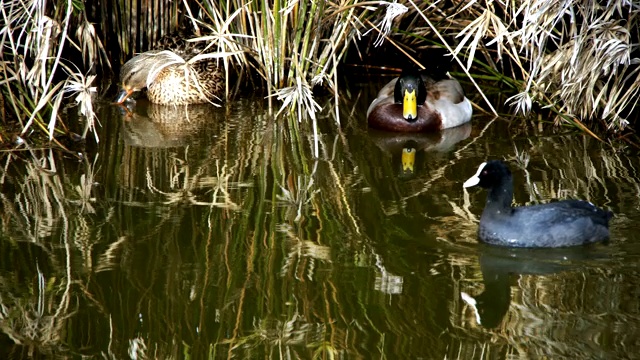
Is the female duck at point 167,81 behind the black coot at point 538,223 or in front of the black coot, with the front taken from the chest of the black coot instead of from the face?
in front

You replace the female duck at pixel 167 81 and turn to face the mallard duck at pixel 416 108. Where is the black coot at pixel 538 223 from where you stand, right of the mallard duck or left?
right

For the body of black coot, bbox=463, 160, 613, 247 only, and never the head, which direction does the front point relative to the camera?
to the viewer's left

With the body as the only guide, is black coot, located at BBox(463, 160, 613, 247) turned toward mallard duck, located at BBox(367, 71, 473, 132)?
no
